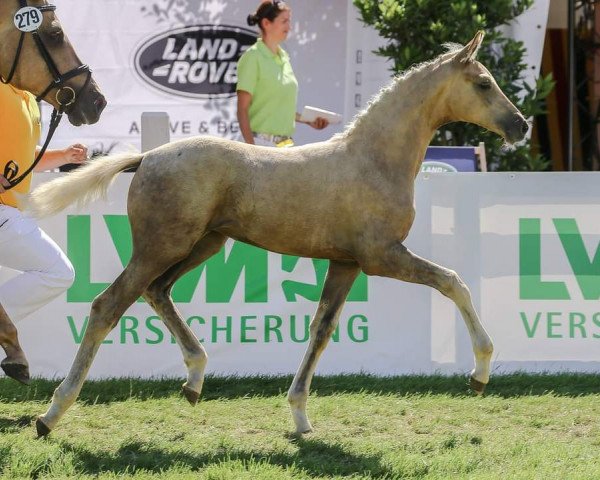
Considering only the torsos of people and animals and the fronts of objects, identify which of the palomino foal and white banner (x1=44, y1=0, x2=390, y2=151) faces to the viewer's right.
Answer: the palomino foal

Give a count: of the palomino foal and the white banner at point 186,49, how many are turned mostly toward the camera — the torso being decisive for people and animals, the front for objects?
1

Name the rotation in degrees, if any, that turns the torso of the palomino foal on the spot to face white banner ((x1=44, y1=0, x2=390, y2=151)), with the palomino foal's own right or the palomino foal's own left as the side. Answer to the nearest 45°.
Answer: approximately 90° to the palomino foal's own left

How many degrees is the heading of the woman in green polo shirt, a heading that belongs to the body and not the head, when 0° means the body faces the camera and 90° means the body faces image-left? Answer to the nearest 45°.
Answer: approximately 315°

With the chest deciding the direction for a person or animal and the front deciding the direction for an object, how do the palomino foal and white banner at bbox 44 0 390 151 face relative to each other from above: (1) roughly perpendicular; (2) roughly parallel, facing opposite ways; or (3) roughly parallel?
roughly perpendicular

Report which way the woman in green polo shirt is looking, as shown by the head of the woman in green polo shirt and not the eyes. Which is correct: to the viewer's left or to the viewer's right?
to the viewer's right

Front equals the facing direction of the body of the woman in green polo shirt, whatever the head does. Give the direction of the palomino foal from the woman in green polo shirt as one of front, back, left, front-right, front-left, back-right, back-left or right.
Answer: front-right

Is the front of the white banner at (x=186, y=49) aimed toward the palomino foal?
yes

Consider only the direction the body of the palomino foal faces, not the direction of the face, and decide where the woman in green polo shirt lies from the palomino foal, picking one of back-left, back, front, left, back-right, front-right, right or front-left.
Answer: left

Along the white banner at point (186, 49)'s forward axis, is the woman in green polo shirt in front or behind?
in front

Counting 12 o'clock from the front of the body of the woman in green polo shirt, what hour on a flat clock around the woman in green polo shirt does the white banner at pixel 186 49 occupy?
The white banner is roughly at 7 o'clock from the woman in green polo shirt.

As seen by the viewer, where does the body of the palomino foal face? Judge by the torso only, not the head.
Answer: to the viewer's right
